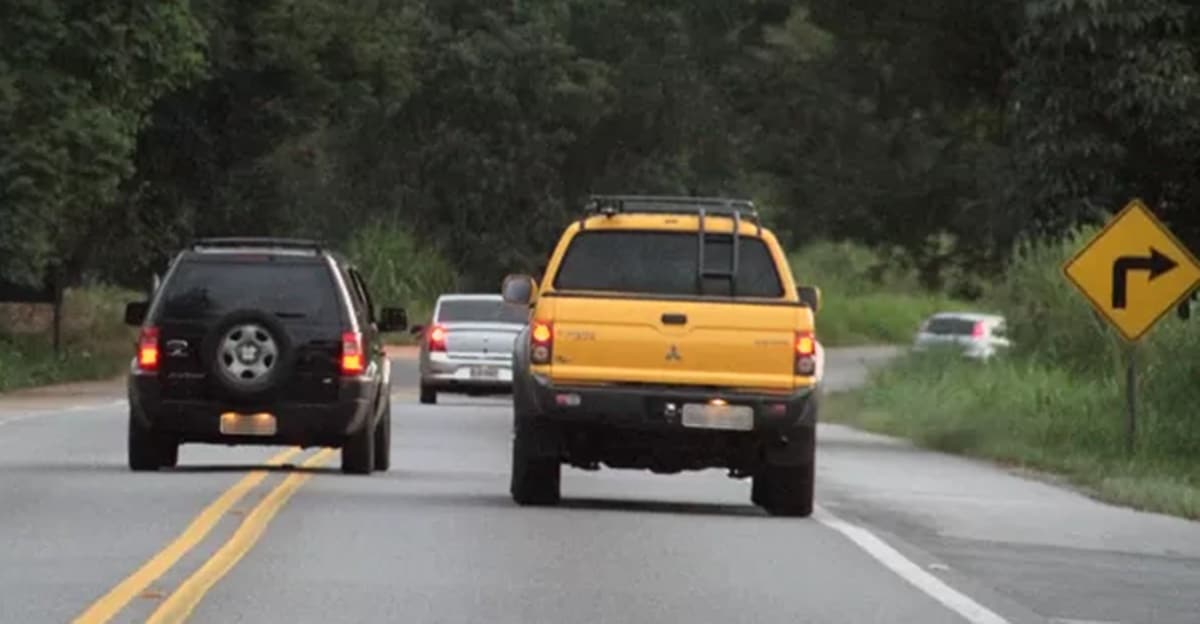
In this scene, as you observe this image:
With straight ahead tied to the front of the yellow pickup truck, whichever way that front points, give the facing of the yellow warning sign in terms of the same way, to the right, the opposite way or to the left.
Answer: the opposite way

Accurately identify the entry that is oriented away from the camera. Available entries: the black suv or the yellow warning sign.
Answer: the black suv

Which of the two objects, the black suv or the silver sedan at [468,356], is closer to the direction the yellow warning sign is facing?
the black suv

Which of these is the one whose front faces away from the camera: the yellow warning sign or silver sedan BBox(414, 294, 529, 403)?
the silver sedan

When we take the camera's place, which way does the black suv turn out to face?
facing away from the viewer

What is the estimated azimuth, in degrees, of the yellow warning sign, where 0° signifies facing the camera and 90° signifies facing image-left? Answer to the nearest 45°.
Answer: approximately 0°

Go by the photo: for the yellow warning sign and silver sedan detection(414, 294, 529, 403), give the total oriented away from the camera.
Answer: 1

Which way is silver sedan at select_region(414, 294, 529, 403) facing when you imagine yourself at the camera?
facing away from the viewer

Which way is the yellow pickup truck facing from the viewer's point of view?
away from the camera

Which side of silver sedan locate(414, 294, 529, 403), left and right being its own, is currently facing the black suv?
back
